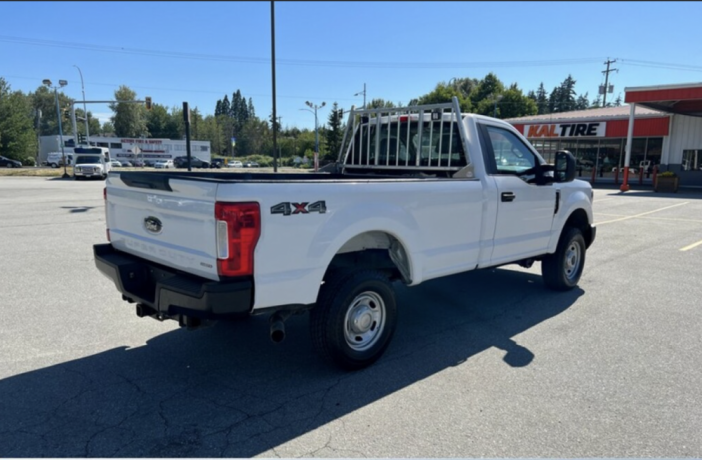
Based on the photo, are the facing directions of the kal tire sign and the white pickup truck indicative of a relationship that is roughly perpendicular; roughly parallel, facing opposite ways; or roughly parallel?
roughly parallel, facing opposite ways

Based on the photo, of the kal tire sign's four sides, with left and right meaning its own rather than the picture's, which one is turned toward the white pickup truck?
front

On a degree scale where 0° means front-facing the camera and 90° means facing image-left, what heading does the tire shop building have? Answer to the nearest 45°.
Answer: approximately 45°

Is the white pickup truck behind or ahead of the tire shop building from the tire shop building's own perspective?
ahead

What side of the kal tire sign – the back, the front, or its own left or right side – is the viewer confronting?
front

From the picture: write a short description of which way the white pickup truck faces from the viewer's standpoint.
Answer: facing away from the viewer and to the right of the viewer

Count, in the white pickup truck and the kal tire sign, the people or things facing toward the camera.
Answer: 1

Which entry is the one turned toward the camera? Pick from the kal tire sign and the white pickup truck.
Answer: the kal tire sign

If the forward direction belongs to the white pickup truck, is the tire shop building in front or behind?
in front

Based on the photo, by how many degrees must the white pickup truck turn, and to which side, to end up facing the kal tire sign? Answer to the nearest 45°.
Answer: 0° — it already faces it
